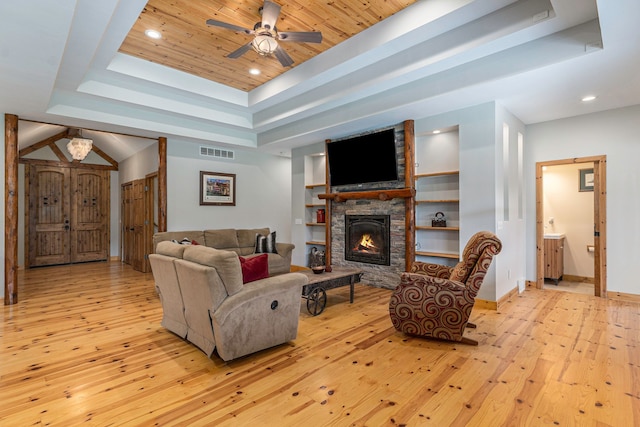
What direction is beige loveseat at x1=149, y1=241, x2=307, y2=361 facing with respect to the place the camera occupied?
facing away from the viewer and to the right of the viewer

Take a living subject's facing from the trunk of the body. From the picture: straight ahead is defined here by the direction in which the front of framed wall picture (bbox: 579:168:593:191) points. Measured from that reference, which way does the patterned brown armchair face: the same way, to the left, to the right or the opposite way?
to the right

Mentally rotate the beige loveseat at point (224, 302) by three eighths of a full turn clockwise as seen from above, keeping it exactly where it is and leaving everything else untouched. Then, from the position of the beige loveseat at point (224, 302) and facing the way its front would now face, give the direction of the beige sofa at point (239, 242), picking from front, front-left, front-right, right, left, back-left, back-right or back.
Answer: back

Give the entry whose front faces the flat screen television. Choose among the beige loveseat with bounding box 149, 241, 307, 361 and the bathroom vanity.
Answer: the beige loveseat

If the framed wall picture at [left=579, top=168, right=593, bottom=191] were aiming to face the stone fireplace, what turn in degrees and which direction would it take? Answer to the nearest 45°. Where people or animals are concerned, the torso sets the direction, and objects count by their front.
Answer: approximately 45° to its right

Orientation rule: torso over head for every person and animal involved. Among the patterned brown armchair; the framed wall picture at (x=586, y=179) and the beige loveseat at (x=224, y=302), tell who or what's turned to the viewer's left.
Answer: the patterned brown armchair

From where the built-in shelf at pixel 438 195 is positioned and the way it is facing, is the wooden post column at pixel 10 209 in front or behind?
in front
